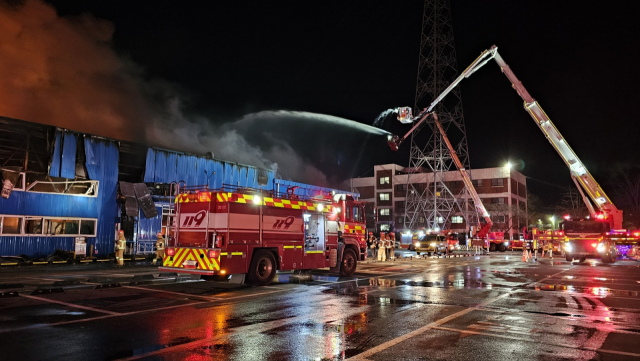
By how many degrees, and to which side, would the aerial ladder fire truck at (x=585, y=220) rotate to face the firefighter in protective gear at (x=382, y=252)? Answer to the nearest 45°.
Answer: approximately 90° to its right

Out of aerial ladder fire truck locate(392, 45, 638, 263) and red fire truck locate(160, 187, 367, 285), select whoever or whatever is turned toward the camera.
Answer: the aerial ladder fire truck

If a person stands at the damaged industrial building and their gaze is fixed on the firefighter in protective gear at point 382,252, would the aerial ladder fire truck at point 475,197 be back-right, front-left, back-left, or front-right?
front-left

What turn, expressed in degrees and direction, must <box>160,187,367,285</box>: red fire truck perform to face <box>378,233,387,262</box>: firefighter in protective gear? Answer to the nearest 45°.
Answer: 0° — it already faces them

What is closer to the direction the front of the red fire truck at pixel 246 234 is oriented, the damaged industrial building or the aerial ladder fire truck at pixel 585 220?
the aerial ladder fire truck

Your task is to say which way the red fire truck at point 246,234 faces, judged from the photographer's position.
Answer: facing away from the viewer and to the right of the viewer

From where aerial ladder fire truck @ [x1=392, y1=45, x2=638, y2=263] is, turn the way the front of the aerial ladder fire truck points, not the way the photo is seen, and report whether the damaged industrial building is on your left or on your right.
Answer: on your right

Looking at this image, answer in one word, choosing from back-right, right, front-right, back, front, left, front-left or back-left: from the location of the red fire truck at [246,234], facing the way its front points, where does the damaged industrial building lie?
left

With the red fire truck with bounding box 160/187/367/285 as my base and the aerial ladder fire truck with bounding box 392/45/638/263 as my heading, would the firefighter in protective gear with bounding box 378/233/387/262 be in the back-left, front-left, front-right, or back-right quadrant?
front-left

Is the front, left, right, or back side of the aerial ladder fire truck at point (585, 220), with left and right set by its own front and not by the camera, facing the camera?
front

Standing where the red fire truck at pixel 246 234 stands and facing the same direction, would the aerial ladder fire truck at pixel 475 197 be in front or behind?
in front

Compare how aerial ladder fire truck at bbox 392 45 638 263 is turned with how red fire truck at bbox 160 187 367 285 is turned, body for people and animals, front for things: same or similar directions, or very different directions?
very different directions

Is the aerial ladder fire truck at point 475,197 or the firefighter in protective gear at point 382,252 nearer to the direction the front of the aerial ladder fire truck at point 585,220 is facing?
the firefighter in protective gear

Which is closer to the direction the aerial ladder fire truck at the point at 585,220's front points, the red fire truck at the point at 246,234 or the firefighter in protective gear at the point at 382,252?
the red fire truck
